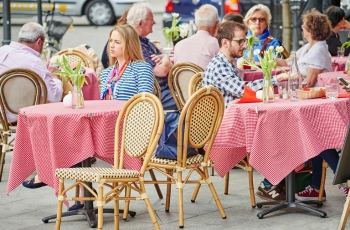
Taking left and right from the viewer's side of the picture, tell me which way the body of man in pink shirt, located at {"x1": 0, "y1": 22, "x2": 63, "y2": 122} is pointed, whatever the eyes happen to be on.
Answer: facing away from the viewer and to the right of the viewer

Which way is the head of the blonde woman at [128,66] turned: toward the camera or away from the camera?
toward the camera

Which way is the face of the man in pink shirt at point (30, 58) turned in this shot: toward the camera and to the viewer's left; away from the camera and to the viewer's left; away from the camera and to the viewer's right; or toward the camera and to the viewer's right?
away from the camera and to the viewer's right

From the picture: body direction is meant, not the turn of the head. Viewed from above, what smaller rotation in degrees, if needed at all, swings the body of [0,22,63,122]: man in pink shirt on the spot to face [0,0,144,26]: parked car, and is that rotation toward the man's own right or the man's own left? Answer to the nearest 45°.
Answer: approximately 45° to the man's own left

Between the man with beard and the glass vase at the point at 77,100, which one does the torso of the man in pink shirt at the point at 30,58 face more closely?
the man with beard

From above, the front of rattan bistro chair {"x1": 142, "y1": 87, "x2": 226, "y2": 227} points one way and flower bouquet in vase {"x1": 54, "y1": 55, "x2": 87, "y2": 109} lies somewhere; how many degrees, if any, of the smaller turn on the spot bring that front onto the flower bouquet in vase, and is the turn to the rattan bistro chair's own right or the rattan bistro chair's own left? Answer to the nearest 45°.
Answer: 0° — it already faces it

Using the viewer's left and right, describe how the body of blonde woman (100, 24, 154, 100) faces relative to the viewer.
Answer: facing the viewer and to the left of the viewer
